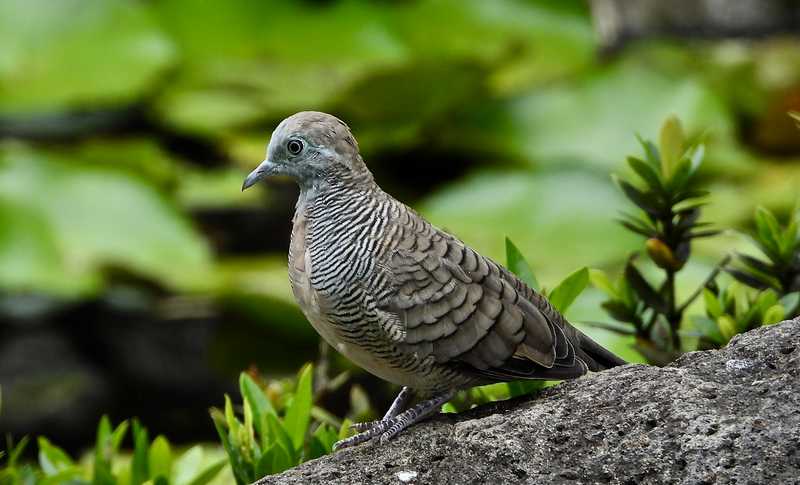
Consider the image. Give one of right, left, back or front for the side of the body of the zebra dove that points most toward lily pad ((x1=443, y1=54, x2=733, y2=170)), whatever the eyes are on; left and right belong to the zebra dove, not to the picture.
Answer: right

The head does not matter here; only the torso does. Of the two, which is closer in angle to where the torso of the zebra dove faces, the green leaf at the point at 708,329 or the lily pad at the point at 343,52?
the lily pad

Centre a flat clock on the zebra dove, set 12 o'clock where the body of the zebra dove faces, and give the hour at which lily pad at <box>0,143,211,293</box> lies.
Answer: The lily pad is roughly at 2 o'clock from the zebra dove.

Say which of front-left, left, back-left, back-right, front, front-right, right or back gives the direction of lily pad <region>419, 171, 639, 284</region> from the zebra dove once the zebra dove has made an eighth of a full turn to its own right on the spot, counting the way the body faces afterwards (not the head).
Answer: front-right

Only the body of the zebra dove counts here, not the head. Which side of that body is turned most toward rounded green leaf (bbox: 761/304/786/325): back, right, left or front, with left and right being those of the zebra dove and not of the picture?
back

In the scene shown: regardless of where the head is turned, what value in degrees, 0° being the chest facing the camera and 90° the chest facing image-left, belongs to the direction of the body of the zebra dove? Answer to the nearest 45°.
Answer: approximately 90°

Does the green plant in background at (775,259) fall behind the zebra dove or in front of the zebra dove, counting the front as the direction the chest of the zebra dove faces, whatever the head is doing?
behind

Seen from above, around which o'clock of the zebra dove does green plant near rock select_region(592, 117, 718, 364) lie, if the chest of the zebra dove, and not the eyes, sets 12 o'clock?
The green plant near rock is roughly at 5 o'clock from the zebra dove.
